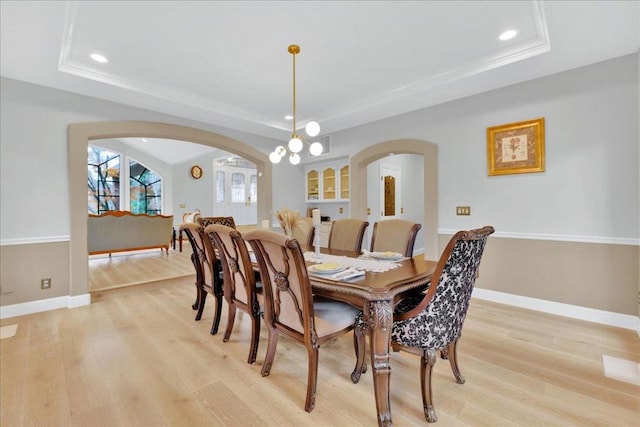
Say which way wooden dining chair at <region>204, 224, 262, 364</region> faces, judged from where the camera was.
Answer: facing away from the viewer and to the right of the viewer

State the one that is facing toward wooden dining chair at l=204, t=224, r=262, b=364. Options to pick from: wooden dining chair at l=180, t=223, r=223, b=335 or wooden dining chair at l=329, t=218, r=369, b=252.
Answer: wooden dining chair at l=329, t=218, r=369, b=252

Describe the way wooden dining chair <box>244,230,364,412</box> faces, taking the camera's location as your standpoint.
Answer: facing away from the viewer and to the right of the viewer

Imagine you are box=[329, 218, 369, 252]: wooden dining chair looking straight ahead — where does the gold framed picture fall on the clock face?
The gold framed picture is roughly at 7 o'clock from the wooden dining chair.

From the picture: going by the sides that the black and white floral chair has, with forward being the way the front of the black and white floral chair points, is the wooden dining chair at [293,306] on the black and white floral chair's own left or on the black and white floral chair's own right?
on the black and white floral chair's own left

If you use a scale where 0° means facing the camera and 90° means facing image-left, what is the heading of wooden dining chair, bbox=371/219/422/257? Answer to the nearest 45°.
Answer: approximately 45°

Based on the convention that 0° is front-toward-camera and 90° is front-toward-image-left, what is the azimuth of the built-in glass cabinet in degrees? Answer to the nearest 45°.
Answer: approximately 45°

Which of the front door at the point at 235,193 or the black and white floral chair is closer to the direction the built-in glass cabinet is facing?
the black and white floral chair
